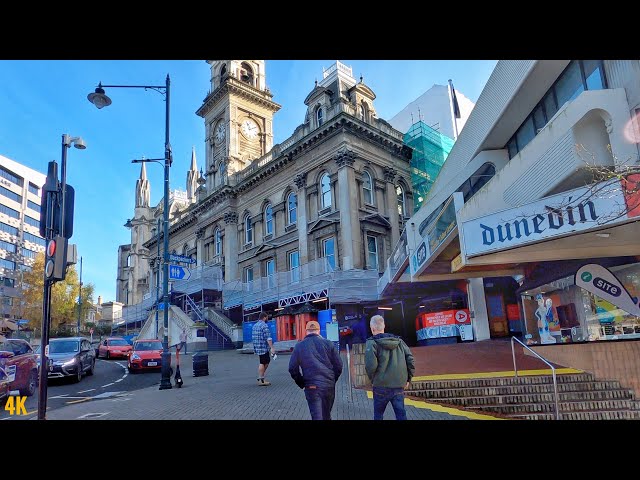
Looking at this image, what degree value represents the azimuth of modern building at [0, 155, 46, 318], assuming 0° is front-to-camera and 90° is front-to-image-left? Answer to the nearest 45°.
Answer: approximately 315°

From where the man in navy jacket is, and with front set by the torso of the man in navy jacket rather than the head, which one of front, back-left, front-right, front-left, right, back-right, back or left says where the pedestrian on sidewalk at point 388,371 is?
right

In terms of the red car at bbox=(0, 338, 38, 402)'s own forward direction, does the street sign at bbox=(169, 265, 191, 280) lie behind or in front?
behind

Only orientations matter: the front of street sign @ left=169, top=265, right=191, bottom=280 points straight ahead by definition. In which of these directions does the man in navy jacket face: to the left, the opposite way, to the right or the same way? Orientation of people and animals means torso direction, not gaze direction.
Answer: the opposite way

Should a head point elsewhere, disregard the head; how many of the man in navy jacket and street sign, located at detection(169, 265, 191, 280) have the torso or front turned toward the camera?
1

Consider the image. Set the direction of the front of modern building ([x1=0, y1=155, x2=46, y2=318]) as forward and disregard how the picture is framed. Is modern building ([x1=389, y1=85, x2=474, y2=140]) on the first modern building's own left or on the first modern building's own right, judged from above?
on the first modern building's own left

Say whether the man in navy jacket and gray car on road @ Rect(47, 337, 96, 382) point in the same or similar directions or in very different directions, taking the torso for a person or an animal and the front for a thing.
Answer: very different directions

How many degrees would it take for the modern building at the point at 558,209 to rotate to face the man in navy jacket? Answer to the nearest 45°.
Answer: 0° — it already faces them

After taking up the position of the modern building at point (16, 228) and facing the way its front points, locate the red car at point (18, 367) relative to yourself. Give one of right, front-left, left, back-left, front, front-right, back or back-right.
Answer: front-right

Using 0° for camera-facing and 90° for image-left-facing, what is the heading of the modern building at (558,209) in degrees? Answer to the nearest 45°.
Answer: approximately 45°

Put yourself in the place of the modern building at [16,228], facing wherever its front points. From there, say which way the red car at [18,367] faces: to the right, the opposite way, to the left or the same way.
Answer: to the right

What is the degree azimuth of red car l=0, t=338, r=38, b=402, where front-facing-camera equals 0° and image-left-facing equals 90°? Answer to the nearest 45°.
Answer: approximately 45°

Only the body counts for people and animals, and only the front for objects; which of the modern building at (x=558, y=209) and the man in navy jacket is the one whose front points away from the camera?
the man in navy jacket

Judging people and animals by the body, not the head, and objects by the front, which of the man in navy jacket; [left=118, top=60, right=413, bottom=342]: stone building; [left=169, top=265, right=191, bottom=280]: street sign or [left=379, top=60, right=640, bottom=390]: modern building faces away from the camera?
the man in navy jacket

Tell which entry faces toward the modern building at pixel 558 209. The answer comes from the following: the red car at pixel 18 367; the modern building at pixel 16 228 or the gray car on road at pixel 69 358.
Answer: the modern building at pixel 16 228

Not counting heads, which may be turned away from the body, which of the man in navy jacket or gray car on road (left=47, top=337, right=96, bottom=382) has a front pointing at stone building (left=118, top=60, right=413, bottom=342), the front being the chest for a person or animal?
the man in navy jacket

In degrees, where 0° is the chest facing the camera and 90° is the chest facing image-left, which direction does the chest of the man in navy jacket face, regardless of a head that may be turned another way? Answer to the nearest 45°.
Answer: approximately 180°

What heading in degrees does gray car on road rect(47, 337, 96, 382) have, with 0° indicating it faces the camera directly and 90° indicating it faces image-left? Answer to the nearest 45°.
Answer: approximately 45°
